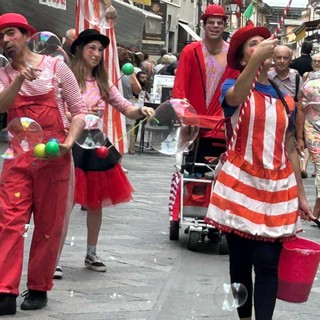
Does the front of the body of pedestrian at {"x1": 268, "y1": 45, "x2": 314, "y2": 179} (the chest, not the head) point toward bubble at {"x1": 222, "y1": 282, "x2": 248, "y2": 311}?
yes

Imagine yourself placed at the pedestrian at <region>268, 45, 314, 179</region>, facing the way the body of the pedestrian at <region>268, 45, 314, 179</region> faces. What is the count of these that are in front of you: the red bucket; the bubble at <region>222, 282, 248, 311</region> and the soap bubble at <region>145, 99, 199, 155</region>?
3

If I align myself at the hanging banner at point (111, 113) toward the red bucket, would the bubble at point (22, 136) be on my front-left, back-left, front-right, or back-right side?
front-right

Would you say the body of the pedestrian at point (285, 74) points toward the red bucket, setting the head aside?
yes

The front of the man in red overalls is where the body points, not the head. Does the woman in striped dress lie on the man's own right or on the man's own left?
on the man's own left

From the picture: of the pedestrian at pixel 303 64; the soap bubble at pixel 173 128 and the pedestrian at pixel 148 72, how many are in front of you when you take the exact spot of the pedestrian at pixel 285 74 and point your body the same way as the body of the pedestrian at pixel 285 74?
1

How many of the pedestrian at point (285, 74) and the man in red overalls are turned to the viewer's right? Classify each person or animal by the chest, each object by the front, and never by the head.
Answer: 0

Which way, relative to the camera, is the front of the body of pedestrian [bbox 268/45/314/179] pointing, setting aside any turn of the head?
toward the camera

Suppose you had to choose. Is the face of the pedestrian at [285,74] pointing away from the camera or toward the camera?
toward the camera

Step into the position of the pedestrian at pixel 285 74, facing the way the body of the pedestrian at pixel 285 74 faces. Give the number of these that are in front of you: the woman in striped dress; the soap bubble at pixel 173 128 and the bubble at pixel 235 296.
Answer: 3

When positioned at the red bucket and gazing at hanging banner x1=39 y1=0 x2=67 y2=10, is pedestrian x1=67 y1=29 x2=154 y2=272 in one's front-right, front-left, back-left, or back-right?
front-left

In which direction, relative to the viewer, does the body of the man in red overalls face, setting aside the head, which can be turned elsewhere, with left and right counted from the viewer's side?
facing the viewer and to the left of the viewer

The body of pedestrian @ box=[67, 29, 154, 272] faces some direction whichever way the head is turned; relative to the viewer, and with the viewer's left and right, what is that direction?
facing the viewer and to the right of the viewer
